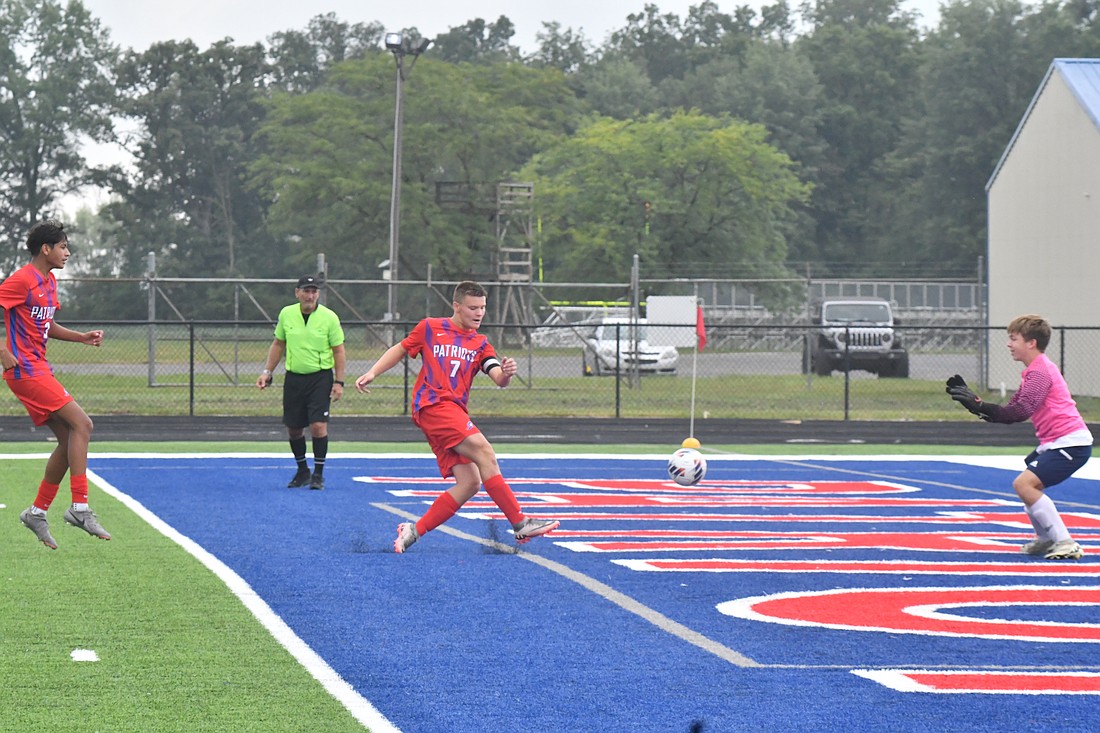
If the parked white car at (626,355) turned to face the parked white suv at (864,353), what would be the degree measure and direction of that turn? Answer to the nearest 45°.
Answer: approximately 90° to its left

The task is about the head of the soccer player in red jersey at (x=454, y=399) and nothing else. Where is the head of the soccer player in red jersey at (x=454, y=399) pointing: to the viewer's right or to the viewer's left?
to the viewer's right

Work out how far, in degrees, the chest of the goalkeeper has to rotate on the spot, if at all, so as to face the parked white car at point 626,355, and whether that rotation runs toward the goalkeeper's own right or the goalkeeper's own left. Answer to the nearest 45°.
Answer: approximately 90° to the goalkeeper's own right

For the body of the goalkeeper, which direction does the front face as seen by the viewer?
to the viewer's left

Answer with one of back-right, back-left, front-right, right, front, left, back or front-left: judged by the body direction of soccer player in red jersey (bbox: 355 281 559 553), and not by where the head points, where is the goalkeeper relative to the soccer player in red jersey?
front-left

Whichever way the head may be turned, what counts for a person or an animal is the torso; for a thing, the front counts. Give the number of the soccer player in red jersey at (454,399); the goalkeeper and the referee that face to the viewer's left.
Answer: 1

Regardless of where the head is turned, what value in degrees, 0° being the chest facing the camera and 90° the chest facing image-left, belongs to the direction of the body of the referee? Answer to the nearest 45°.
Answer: approximately 0°

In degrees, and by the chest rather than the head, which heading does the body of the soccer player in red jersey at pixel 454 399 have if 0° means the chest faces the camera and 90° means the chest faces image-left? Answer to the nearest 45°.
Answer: approximately 315°

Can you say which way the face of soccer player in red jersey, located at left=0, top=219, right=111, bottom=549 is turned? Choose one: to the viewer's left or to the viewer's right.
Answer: to the viewer's right

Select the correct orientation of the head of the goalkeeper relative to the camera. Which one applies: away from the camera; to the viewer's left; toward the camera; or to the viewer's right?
to the viewer's left

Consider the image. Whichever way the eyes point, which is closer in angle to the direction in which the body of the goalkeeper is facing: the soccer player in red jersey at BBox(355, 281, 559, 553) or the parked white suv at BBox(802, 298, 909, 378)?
the soccer player in red jersey
